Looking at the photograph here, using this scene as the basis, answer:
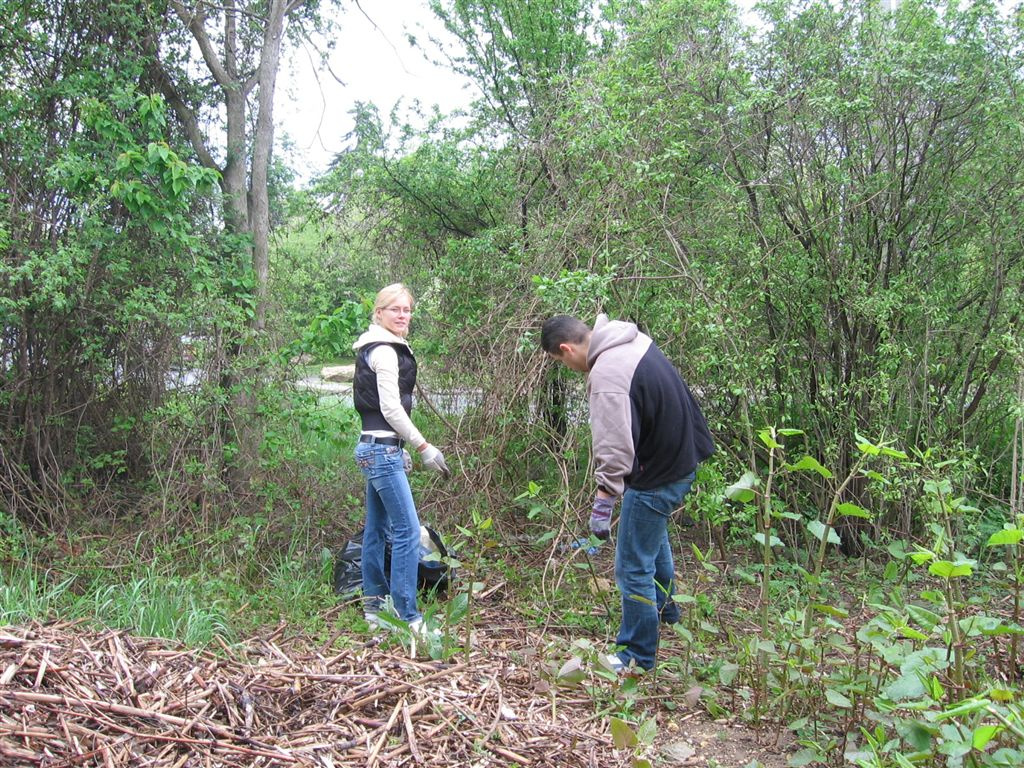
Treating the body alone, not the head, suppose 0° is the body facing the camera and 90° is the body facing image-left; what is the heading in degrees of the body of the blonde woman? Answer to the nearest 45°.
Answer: approximately 270°

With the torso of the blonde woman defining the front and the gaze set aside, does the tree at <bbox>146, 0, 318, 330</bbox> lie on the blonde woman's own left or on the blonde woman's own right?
on the blonde woman's own left

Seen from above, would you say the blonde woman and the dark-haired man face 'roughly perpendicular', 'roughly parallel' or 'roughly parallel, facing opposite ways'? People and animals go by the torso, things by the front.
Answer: roughly parallel, facing opposite ways

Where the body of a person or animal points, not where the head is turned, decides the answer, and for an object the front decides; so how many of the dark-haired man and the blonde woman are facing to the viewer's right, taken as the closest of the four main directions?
1

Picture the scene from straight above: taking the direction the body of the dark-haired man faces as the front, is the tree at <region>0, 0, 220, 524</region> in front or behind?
in front

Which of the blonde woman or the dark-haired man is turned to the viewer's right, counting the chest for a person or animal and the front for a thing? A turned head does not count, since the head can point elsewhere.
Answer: the blonde woman

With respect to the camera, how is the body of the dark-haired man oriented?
to the viewer's left
